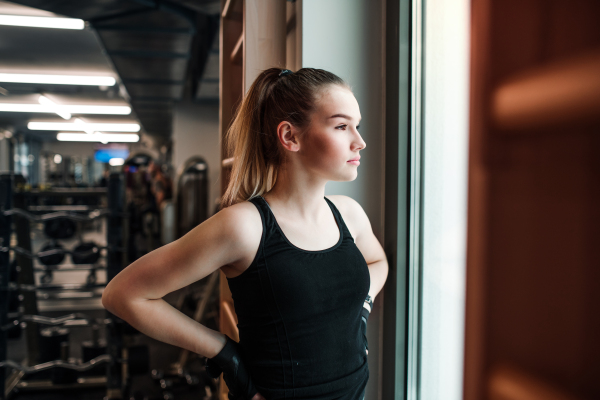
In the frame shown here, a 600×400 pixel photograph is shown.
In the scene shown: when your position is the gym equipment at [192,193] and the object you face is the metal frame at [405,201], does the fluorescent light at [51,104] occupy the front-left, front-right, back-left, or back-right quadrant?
back-right

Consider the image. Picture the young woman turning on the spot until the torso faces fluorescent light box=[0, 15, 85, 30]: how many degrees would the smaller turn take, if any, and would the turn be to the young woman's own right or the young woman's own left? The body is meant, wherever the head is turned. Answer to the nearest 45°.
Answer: approximately 180°

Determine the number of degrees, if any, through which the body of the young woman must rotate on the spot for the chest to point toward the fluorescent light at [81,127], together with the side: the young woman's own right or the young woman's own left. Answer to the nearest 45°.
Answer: approximately 135° to the young woman's own left

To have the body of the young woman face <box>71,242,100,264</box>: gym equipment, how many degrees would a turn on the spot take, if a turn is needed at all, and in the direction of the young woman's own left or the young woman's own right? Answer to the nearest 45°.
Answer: approximately 180°

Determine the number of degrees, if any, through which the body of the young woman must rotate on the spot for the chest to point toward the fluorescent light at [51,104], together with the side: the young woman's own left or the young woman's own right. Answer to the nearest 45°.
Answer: approximately 180°

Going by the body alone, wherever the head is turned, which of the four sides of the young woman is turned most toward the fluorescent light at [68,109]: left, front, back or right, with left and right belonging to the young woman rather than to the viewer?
back

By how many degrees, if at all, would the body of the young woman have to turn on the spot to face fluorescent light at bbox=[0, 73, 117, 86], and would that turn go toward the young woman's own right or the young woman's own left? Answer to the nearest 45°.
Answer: approximately 180°

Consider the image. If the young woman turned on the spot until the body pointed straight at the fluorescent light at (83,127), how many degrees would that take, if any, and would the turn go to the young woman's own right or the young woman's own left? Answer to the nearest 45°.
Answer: approximately 135° to the young woman's own left

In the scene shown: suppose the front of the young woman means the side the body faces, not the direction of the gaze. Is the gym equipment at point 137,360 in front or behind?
behind

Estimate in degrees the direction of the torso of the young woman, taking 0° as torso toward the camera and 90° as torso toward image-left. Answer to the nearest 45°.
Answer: approximately 315°
